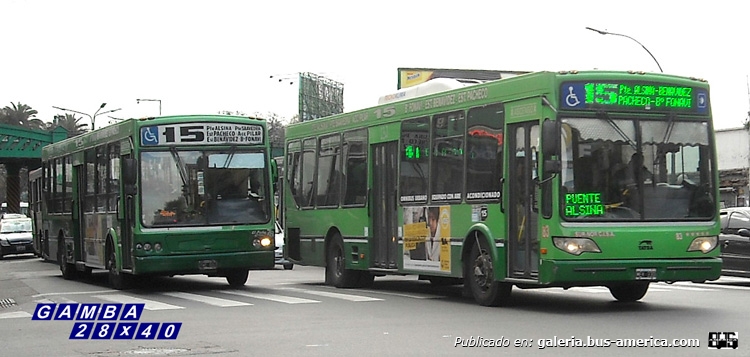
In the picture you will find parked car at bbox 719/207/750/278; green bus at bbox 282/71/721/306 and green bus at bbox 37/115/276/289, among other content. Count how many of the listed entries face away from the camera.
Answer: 0

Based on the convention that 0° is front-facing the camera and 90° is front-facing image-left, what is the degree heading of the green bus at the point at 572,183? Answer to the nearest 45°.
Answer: approximately 315°

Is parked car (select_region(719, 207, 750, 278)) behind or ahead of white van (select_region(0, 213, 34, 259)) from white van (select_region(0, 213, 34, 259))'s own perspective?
ahead

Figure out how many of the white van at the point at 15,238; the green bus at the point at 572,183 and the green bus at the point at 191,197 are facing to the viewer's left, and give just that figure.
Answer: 0

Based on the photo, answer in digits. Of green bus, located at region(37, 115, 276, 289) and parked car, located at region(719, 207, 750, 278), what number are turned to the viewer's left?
0

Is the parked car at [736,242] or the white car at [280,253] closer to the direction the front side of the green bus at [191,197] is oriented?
the parked car

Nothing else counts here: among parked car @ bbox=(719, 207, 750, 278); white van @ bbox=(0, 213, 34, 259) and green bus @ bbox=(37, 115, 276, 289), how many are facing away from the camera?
0

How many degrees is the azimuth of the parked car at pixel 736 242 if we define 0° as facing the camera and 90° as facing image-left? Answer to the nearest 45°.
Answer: approximately 315°

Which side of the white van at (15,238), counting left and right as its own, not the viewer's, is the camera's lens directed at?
front

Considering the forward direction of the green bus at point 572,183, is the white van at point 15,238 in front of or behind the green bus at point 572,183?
behind
